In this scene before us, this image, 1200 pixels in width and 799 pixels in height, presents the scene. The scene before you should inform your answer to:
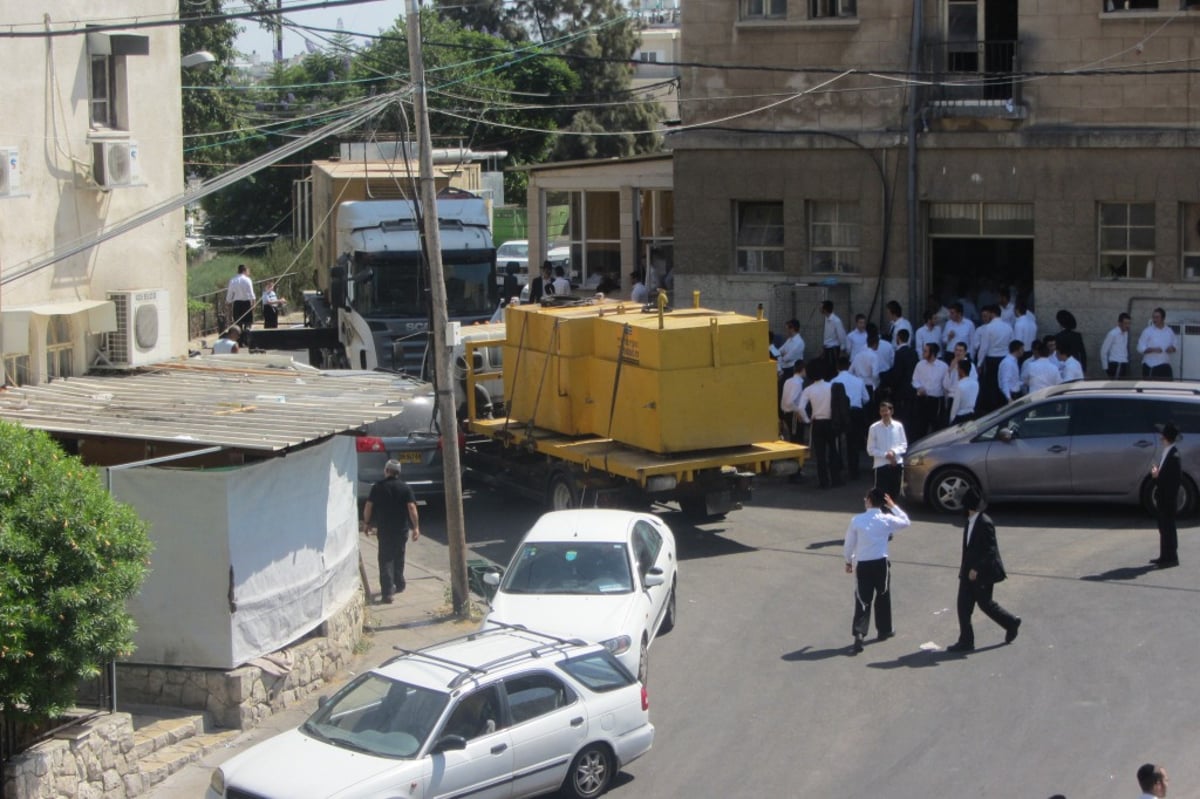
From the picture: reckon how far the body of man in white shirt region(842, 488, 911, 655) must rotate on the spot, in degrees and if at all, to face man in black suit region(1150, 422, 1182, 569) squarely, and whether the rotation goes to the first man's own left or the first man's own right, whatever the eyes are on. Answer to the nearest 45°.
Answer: approximately 45° to the first man's own right

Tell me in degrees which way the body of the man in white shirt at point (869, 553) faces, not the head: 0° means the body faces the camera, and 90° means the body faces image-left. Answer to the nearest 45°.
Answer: approximately 180°

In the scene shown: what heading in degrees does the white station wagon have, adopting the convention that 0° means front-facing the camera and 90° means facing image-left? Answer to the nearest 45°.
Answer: approximately 45°

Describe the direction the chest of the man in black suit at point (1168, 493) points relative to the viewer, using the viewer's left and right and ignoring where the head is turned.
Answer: facing to the left of the viewer

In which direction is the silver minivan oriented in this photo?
to the viewer's left

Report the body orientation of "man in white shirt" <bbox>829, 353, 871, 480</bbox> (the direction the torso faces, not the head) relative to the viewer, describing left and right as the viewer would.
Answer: facing away from the viewer and to the left of the viewer

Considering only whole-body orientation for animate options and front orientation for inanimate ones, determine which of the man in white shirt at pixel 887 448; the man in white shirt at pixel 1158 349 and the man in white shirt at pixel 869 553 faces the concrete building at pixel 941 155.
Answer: the man in white shirt at pixel 869 553

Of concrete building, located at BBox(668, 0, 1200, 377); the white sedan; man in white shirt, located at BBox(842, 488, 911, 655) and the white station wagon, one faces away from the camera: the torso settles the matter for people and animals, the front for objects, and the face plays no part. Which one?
the man in white shirt

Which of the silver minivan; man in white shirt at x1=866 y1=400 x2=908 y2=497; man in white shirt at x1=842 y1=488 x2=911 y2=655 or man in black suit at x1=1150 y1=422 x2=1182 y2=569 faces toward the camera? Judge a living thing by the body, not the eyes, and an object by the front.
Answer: man in white shirt at x1=866 y1=400 x2=908 y2=497

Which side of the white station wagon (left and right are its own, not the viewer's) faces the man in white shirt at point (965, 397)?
back

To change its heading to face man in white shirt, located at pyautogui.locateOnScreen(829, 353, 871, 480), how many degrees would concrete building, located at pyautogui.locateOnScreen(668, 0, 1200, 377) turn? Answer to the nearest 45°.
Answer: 0° — it already faces them

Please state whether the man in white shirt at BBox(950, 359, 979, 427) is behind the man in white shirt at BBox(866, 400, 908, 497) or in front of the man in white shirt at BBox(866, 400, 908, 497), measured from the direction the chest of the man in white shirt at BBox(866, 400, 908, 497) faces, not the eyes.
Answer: behind

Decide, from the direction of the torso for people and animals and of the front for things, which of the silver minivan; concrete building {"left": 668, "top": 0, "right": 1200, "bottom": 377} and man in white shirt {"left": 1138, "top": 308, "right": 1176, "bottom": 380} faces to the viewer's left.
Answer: the silver minivan
